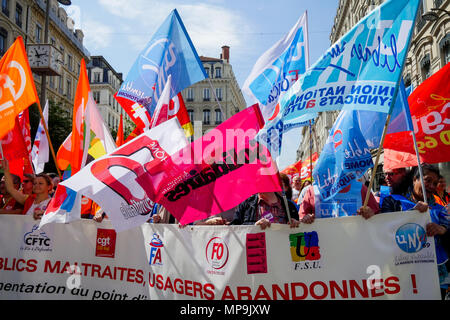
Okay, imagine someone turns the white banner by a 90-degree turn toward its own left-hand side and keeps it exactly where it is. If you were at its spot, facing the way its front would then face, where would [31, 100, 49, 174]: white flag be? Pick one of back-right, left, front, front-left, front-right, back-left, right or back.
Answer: back-left

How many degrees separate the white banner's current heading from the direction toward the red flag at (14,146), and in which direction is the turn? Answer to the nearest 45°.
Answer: approximately 135° to its right

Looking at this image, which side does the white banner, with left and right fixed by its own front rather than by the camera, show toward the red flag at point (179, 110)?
back

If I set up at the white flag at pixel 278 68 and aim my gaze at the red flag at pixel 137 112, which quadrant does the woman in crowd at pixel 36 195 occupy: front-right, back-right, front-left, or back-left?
front-left

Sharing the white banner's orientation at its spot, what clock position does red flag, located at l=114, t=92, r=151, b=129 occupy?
The red flag is roughly at 5 o'clock from the white banner.

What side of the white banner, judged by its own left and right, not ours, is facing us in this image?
front

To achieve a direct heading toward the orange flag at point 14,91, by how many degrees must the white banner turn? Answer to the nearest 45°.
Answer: approximately 135° to its right
